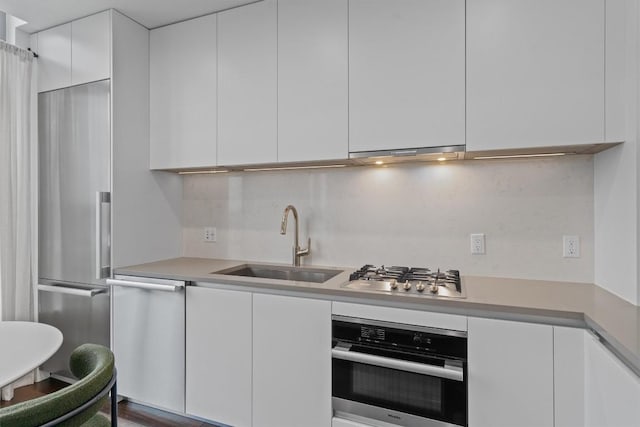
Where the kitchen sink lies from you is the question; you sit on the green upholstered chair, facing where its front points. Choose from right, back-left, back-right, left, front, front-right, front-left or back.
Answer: right

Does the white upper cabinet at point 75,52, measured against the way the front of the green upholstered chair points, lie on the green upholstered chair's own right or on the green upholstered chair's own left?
on the green upholstered chair's own right

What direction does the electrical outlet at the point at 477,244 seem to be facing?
toward the camera

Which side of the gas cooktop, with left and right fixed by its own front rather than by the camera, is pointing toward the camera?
front

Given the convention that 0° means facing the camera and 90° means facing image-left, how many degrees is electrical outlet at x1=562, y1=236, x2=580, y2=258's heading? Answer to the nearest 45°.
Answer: approximately 0°

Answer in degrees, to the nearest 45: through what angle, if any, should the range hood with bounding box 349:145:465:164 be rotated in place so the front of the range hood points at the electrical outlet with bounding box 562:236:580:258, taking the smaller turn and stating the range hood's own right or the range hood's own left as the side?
approximately 90° to the range hood's own left

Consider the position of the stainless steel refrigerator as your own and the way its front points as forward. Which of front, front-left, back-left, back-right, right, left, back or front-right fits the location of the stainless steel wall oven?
left

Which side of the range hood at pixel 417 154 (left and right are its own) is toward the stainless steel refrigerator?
right

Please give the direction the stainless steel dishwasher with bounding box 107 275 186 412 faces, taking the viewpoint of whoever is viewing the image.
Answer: facing the viewer and to the left of the viewer
